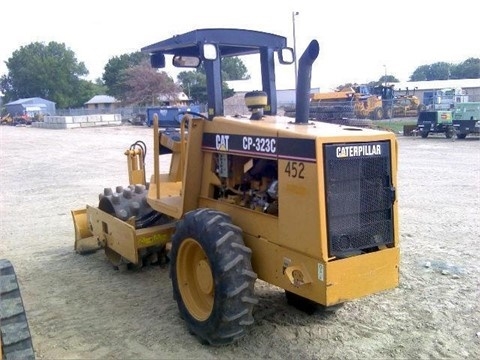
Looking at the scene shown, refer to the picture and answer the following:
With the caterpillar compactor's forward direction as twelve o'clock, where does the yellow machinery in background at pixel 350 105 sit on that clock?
The yellow machinery in background is roughly at 2 o'clock from the caterpillar compactor.

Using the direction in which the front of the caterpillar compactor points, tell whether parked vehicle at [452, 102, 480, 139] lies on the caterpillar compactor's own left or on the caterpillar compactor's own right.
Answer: on the caterpillar compactor's own right

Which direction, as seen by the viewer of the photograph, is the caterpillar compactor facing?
facing away from the viewer and to the left of the viewer
